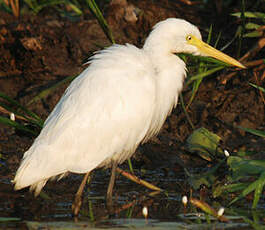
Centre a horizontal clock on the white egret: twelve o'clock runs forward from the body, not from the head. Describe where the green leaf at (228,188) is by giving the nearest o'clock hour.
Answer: The green leaf is roughly at 1 o'clock from the white egret.

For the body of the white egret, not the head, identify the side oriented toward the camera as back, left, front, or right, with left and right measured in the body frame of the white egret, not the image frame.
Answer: right
